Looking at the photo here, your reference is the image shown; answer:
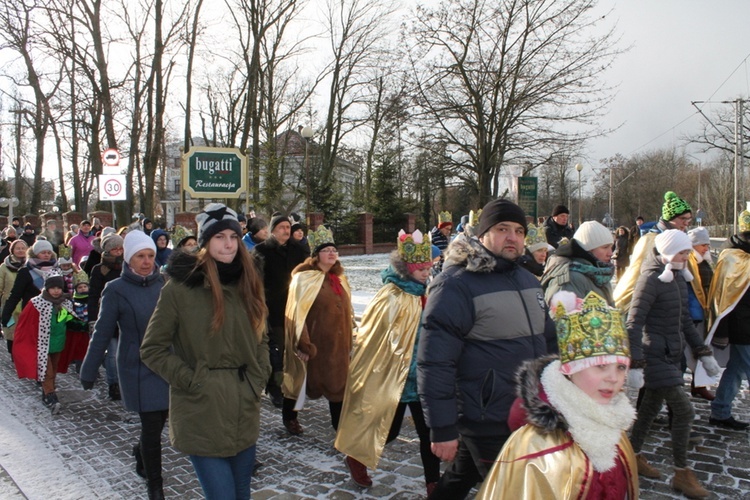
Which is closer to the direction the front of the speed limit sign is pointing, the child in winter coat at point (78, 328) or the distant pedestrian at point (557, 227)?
the child in winter coat

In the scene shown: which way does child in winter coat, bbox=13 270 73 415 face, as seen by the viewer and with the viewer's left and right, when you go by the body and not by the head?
facing the viewer and to the right of the viewer

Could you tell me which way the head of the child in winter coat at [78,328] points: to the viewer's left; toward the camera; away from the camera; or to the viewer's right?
toward the camera

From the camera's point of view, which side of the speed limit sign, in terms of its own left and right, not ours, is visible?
front

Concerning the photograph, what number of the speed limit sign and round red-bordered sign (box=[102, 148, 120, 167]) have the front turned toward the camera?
2

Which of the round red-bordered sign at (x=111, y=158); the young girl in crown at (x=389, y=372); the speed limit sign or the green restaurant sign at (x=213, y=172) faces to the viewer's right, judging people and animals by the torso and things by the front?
the young girl in crown

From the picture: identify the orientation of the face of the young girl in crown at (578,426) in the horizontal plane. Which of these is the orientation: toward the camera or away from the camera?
toward the camera

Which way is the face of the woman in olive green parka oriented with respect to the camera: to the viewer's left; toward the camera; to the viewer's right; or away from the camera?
toward the camera

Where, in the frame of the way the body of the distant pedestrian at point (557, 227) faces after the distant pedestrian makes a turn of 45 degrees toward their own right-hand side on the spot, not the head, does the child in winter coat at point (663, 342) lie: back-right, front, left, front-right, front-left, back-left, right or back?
front

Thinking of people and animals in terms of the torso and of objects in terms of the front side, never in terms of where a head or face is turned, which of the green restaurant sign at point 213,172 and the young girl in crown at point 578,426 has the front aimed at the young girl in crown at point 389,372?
the green restaurant sign

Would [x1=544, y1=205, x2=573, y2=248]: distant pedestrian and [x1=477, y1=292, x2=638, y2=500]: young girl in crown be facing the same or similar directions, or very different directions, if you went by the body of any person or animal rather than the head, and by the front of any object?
same or similar directions

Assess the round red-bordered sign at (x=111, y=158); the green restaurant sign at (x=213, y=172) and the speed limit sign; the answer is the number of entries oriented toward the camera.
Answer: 3

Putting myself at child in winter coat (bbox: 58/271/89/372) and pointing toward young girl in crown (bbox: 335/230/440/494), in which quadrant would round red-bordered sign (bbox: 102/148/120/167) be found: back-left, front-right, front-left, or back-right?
back-left

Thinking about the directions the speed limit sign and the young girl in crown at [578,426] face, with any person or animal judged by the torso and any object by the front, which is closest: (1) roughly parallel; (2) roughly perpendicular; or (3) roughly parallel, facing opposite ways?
roughly parallel

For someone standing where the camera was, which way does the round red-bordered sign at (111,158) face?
facing the viewer

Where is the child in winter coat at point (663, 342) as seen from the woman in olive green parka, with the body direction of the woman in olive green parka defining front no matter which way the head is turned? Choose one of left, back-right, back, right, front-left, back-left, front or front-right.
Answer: front-left

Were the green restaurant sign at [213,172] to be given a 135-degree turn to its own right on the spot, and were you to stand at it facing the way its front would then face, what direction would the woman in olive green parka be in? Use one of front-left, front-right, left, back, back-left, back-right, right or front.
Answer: back-left

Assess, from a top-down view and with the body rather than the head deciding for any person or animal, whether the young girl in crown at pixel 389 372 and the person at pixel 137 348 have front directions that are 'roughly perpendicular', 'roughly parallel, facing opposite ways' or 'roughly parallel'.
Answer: roughly parallel
